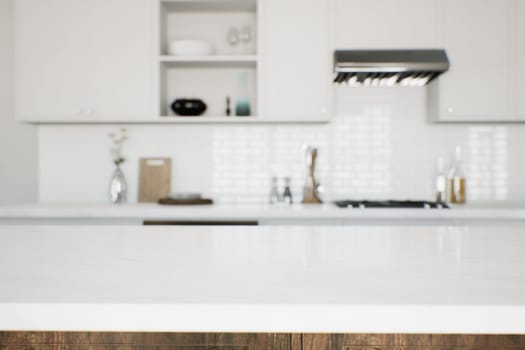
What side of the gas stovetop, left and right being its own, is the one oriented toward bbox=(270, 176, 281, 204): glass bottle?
right

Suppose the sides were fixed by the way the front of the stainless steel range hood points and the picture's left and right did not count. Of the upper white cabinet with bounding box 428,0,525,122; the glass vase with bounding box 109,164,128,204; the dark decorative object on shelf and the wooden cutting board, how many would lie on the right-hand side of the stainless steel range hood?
3

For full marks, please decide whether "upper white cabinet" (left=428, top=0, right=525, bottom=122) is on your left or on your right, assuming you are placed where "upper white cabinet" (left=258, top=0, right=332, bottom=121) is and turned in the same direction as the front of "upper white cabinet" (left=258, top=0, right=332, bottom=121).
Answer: on your left

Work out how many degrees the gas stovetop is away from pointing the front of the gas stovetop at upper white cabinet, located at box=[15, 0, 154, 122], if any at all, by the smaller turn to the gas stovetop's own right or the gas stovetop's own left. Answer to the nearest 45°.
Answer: approximately 90° to the gas stovetop's own right

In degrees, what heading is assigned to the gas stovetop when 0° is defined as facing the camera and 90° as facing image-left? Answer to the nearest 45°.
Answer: approximately 0°

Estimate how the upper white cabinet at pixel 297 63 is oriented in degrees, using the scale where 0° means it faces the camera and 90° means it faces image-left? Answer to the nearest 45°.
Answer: approximately 0°
